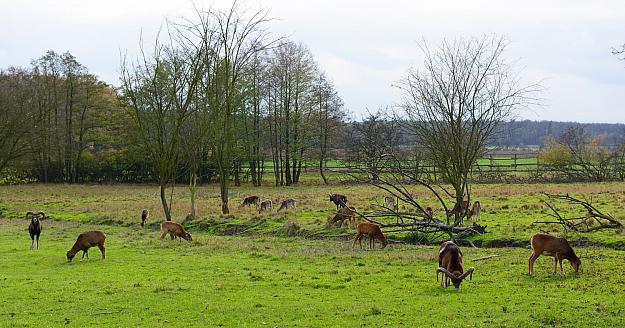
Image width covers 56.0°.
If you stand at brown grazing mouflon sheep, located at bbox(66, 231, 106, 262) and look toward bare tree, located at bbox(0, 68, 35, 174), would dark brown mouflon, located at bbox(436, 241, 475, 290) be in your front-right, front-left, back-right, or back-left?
back-right

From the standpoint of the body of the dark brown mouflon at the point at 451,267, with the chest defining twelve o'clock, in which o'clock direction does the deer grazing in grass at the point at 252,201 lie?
The deer grazing in grass is roughly at 5 o'clock from the dark brown mouflon.

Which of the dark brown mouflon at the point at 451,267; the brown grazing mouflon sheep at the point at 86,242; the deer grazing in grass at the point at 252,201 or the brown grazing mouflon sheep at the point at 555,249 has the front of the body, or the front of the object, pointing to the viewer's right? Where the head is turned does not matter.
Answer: the brown grazing mouflon sheep at the point at 555,249

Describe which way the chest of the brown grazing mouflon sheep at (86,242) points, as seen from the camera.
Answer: to the viewer's left

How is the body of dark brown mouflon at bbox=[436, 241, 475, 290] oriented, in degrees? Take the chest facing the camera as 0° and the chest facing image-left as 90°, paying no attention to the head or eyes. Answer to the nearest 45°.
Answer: approximately 0°

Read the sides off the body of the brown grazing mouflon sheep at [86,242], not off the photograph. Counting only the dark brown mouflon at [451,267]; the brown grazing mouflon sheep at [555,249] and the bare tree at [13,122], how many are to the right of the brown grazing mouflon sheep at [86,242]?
1

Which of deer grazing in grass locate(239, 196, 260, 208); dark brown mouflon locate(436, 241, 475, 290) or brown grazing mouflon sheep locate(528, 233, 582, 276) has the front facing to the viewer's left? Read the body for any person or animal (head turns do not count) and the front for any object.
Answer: deer grazing in grass locate(239, 196, 260, 208)

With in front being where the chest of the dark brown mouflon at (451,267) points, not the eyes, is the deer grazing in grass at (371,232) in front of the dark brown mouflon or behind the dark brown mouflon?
behind

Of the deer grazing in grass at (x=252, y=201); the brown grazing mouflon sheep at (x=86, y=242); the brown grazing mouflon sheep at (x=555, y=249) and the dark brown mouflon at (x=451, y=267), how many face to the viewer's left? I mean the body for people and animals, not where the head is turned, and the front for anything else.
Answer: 2

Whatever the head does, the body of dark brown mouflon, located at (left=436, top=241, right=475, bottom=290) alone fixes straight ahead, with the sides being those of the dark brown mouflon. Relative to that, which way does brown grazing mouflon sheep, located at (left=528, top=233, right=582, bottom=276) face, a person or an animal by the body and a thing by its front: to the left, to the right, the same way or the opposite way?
to the left

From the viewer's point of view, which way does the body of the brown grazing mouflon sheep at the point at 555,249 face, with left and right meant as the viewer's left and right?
facing to the right of the viewer

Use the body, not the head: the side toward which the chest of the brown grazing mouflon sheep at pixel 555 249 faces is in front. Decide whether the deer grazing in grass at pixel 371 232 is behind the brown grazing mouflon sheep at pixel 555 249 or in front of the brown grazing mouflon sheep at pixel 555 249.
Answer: behind

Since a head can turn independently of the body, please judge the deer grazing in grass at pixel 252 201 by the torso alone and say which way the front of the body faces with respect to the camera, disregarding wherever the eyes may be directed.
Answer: to the viewer's left

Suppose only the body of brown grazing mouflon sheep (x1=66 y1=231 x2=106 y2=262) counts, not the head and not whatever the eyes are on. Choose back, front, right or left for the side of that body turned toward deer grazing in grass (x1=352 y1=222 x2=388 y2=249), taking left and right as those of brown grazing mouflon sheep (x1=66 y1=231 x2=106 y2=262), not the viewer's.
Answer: back
